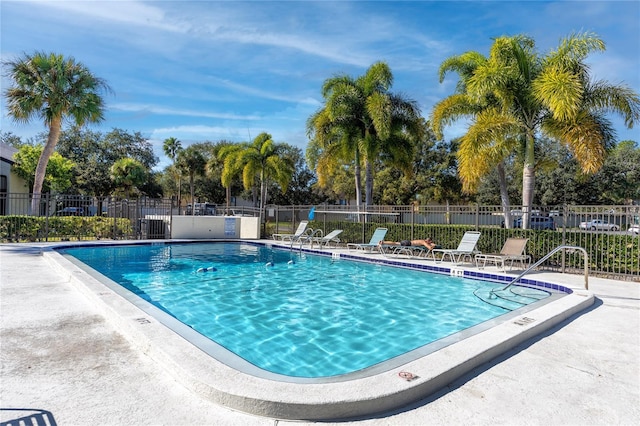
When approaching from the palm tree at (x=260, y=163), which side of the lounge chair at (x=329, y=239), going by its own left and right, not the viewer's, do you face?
right

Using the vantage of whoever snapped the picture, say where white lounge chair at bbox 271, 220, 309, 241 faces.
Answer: facing to the left of the viewer

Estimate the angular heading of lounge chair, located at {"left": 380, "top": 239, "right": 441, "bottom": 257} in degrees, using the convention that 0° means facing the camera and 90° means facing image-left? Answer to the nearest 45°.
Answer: approximately 90°

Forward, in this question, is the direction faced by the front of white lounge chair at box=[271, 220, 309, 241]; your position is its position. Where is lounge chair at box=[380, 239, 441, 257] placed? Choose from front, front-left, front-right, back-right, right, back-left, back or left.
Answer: back-left

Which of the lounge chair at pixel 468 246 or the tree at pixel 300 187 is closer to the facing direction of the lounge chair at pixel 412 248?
the tree

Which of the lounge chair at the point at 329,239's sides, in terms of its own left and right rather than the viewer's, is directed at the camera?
left

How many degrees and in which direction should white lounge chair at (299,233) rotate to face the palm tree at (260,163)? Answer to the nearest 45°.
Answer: approximately 90° to its right

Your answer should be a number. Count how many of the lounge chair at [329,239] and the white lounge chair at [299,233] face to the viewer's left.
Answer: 2

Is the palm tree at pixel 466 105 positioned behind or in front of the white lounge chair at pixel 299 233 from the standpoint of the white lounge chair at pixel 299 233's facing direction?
behind

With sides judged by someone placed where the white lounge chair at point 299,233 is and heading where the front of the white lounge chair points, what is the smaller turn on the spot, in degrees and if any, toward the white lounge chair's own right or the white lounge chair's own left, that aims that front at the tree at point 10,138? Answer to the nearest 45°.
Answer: approximately 45° to the white lounge chair's own right
